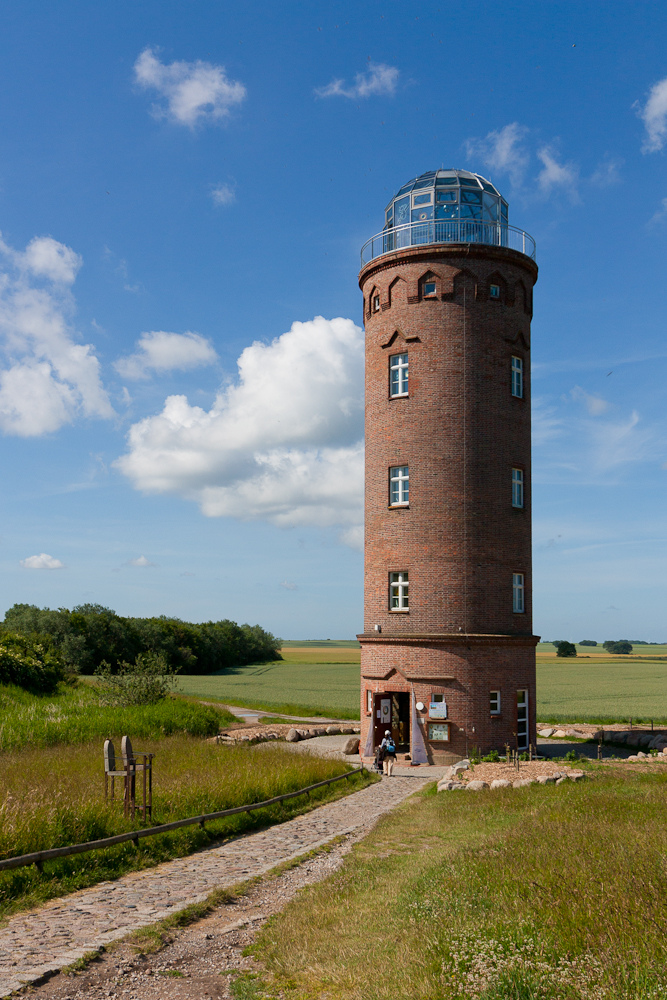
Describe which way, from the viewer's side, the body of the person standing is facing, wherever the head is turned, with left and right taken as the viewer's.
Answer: facing away from the viewer

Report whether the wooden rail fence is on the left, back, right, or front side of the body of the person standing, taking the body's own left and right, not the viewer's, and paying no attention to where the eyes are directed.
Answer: back

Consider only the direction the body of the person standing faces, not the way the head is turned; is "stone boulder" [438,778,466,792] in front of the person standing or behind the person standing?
behind

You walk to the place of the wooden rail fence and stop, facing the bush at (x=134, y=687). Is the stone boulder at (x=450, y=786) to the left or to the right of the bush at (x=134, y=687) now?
right

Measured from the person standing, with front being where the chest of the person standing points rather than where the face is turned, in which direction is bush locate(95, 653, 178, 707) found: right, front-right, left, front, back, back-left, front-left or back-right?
front-left
